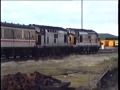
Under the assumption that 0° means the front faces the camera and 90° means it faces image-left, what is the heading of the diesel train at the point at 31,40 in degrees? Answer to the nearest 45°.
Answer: approximately 225°
